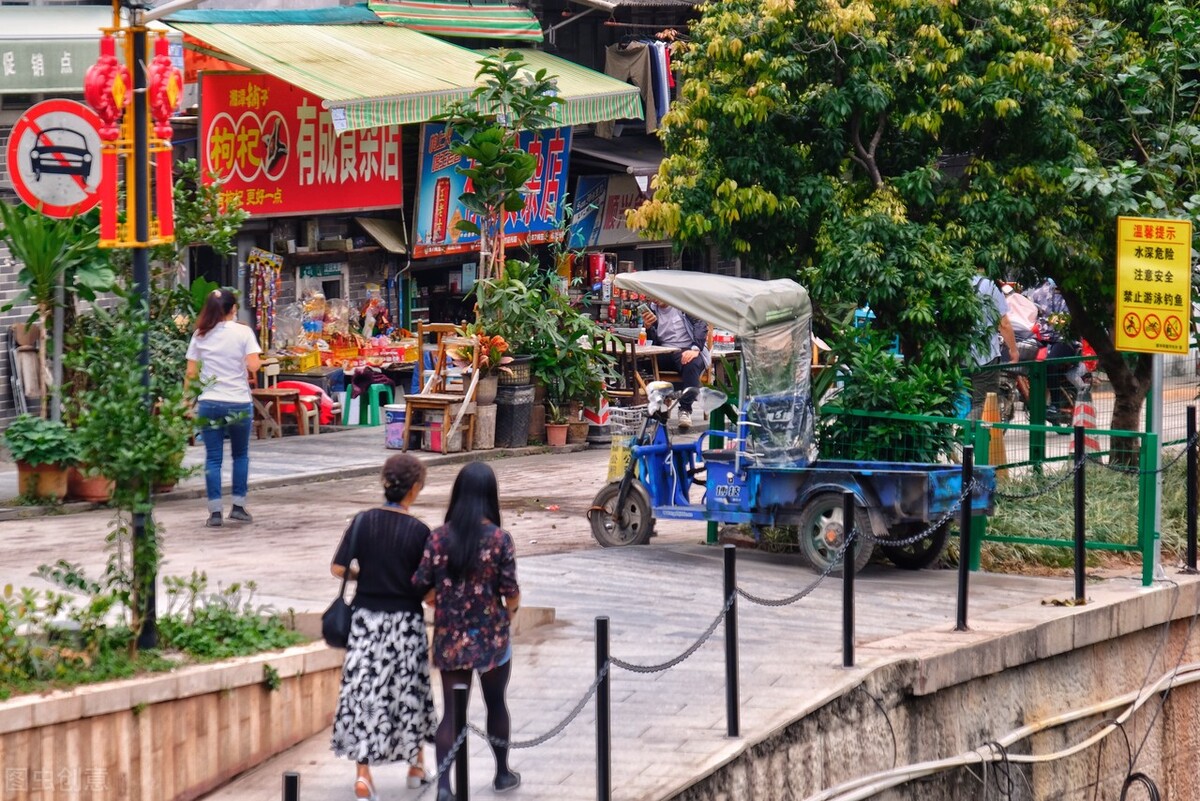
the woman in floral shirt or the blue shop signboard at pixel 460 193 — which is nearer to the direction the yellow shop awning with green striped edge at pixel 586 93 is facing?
the woman in floral shirt

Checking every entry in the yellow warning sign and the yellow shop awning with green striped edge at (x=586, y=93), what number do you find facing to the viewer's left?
0

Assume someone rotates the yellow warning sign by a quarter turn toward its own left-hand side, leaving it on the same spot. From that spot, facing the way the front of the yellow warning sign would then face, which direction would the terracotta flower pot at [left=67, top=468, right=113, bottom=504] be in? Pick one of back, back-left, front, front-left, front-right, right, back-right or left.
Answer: back

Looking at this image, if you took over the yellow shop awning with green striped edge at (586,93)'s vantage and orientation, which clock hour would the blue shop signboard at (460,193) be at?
The blue shop signboard is roughly at 4 o'clock from the yellow shop awning with green striped edge.

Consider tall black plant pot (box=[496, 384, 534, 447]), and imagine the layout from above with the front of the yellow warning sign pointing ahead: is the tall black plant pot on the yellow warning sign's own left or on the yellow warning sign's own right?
on the yellow warning sign's own right

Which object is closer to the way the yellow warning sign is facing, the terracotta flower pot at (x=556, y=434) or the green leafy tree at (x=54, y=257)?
the green leafy tree

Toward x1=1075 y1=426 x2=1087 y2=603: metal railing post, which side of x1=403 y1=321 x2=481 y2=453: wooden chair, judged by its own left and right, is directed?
left

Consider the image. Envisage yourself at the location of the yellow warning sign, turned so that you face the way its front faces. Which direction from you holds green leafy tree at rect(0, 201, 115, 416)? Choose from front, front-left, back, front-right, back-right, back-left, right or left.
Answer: right

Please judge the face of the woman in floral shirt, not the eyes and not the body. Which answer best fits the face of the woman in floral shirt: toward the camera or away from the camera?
away from the camera

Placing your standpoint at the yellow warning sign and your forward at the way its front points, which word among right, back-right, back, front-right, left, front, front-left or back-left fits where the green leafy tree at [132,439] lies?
front-right

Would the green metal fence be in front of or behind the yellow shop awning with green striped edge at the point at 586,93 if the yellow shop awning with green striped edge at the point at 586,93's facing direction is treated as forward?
in front

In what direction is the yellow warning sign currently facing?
toward the camera
